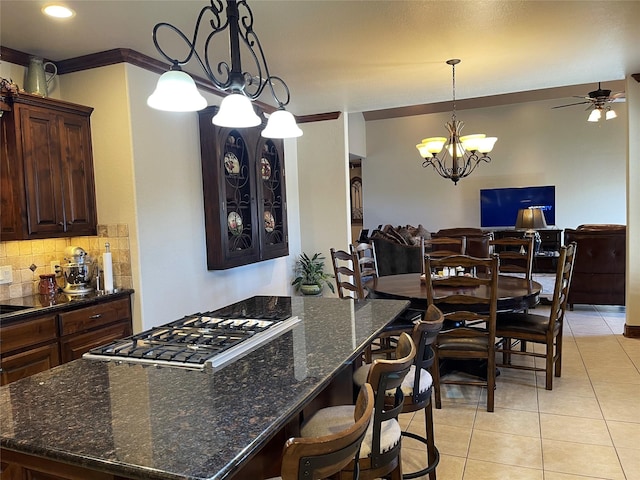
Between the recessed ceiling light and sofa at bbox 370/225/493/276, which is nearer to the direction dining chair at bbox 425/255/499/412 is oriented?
the sofa

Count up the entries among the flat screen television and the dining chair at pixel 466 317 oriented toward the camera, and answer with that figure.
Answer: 1

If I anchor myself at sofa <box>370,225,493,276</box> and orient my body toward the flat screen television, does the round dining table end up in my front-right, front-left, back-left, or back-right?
back-right

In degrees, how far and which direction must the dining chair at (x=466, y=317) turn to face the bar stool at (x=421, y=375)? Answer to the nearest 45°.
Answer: approximately 180°

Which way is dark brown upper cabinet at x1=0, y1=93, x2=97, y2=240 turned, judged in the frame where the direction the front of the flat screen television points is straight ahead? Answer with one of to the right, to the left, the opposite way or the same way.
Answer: to the left

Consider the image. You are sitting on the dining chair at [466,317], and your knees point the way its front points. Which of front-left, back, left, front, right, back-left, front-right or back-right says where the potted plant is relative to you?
front-left

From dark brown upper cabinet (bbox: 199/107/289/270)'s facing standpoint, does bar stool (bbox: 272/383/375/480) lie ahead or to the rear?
ahead

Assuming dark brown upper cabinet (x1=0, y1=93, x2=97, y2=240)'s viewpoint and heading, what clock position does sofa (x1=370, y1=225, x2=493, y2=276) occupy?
The sofa is roughly at 10 o'clock from the dark brown upper cabinet.

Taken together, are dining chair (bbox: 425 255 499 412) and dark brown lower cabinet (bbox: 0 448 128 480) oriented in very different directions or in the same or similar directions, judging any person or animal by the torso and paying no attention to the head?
very different directions

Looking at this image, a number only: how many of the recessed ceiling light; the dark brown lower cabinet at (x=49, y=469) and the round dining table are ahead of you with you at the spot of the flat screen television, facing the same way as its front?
3

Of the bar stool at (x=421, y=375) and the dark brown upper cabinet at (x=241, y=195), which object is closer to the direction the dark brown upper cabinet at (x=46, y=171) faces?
the bar stool

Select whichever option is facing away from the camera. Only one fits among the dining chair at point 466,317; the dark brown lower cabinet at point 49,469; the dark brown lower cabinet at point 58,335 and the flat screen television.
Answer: the dining chair

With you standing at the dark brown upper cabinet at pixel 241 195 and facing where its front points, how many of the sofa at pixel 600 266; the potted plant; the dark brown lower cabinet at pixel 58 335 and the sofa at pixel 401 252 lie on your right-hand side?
1

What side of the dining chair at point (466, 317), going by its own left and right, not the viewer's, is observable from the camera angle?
back

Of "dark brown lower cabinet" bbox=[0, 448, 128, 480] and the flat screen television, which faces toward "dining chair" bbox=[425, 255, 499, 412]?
the flat screen television
